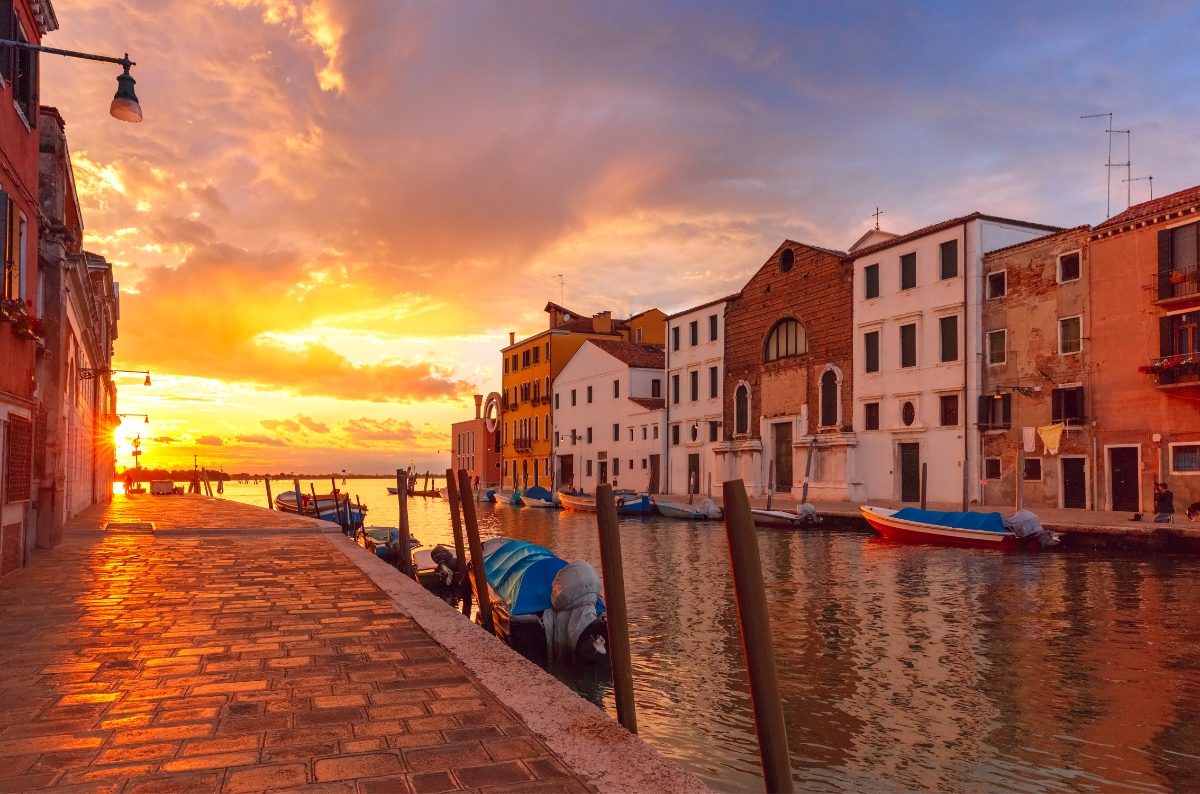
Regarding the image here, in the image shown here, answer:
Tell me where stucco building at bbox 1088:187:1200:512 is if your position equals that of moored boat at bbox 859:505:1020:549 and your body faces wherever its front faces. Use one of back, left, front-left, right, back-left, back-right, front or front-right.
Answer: right

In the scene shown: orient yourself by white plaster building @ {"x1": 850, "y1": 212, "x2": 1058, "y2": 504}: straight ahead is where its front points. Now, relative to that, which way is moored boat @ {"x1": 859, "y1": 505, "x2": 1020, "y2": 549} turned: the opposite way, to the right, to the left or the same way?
to the right

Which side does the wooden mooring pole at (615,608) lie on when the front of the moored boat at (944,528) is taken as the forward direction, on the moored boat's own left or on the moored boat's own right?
on the moored boat's own left

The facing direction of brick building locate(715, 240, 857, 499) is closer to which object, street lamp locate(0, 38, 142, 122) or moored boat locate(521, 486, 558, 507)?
the street lamp

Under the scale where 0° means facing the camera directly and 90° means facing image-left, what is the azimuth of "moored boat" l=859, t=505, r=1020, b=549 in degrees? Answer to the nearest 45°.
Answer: approximately 135°

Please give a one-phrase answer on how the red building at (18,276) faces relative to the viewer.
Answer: facing to the right of the viewer

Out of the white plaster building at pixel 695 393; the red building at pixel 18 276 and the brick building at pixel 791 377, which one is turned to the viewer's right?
the red building at pixel 18 276

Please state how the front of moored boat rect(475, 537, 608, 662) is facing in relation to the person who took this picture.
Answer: facing away from the viewer and to the left of the viewer

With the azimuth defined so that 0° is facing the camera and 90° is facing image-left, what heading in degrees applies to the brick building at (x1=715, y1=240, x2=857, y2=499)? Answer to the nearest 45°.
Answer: approximately 45°
